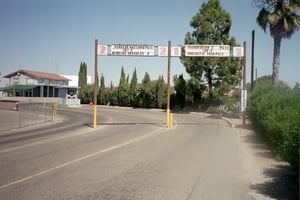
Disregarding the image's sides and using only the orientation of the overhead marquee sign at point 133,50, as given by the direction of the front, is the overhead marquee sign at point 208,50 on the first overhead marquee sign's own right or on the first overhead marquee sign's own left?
on the first overhead marquee sign's own left

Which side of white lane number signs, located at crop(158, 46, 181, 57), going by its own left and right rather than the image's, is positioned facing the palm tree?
left

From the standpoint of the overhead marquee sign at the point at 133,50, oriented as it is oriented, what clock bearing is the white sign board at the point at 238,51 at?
The white sign board is roughly at 9 o'clock from the overhead marquee sign.

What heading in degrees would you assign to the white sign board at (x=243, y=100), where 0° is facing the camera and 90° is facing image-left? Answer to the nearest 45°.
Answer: approximately 0°

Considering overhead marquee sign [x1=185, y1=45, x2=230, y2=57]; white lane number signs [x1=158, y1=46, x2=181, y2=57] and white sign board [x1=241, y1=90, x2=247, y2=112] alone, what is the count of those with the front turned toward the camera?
3

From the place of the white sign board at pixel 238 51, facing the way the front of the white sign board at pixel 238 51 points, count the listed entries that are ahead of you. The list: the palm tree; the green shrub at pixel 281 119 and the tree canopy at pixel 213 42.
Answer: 1

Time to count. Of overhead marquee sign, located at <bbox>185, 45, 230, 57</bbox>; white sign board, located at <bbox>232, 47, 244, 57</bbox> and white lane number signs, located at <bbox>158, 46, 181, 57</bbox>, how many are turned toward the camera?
3

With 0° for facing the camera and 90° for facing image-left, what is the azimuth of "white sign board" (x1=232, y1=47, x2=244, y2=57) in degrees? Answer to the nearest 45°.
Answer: approximately 0°

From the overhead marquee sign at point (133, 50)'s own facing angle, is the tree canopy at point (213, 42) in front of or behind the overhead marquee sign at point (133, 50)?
behind

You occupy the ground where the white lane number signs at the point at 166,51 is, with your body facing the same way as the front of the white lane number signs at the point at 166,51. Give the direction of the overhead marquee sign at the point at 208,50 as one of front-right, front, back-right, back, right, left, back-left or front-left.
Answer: left

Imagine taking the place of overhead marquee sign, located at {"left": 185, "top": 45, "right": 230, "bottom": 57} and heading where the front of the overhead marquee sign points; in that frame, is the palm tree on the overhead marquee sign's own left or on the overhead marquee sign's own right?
on the overhead marquee sign's own left
